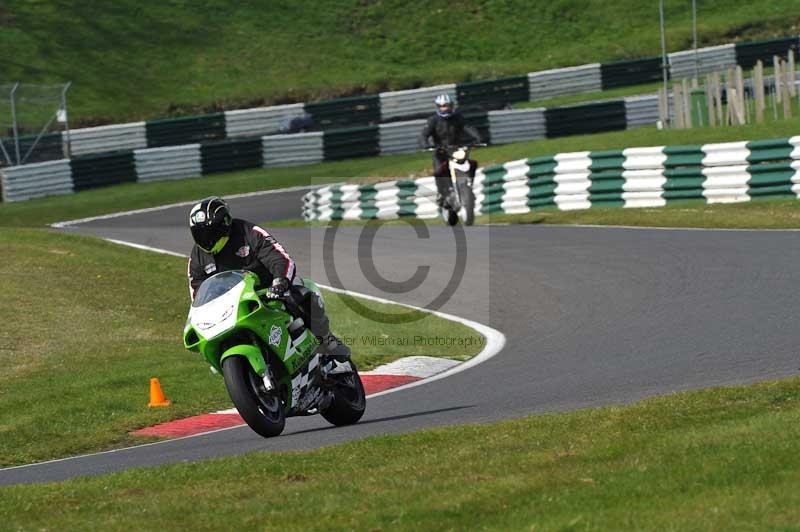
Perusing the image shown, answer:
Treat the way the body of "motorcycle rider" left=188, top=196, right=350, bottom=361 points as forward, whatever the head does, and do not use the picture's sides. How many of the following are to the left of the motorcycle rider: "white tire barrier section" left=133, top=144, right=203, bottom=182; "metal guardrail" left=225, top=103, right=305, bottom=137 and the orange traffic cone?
0

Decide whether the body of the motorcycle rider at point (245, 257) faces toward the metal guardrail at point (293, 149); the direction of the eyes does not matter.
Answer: no

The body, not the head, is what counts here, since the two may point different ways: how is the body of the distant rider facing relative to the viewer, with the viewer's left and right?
facing the viewer

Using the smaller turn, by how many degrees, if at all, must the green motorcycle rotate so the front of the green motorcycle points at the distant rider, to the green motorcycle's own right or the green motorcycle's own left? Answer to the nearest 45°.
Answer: approximately 135° to the green motorcycle's own right

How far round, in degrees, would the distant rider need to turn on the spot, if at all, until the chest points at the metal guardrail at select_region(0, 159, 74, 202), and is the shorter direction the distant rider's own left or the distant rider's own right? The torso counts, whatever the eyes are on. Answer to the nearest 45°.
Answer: approximately 135° to the distant rider's own right

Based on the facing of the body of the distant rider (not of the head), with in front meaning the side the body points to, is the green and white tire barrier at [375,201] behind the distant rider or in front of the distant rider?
behind

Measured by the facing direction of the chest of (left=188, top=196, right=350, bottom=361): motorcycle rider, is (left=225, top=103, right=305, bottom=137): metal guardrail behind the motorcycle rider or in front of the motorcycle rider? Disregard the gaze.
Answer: behind

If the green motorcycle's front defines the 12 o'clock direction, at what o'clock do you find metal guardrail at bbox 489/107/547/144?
The metal guardrail is roughly at 5 o'clock from the green motorcycle.

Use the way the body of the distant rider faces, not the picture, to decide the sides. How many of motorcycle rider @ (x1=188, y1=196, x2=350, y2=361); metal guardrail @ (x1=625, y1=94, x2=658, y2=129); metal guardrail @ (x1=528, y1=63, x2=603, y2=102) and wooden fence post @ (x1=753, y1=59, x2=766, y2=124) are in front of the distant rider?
1

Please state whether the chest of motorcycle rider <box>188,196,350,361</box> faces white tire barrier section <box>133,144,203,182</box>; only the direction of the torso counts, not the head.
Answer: no

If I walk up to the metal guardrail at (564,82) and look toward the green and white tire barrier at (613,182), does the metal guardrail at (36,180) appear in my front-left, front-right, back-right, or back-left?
front-right

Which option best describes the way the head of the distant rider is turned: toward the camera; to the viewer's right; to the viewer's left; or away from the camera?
toward the camera

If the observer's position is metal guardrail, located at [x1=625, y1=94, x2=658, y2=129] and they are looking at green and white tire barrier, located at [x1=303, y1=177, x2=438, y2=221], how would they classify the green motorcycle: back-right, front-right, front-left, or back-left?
front-left

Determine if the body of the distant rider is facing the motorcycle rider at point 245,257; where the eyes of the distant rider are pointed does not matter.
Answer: yes

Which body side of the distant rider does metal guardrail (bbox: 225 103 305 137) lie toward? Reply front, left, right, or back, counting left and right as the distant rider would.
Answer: back

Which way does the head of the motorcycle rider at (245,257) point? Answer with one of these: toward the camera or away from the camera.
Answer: toward the camera

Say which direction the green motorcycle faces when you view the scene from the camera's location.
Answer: facing the viewer and to the left of the viewer
